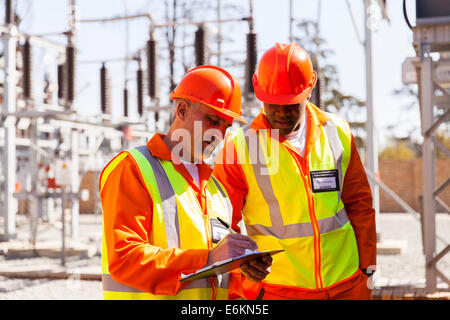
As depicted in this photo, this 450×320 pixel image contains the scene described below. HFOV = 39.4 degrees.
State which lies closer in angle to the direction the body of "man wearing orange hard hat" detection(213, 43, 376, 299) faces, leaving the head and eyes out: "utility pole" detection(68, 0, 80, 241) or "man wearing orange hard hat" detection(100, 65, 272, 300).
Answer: the man wearing orange hard hat

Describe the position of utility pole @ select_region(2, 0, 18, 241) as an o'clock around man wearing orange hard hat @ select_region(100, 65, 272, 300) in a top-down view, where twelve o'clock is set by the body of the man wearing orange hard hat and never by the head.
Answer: The utility pole is roughly at 7 o'clock from the man wearing orange hard hat.

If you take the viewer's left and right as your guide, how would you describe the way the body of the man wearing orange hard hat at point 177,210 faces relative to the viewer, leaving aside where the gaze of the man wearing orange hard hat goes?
facing the viewer and to the right of the viewer

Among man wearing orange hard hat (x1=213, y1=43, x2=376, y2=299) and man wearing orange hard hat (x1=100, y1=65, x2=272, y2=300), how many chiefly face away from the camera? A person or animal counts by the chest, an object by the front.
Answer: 0

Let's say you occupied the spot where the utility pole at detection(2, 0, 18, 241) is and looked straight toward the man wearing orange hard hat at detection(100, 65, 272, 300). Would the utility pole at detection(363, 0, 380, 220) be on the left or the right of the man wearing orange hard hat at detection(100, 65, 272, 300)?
left

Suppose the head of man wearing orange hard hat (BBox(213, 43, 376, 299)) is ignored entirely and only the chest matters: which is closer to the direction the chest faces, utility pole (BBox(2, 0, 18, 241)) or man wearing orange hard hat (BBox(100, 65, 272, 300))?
the man wearing orange hard hat

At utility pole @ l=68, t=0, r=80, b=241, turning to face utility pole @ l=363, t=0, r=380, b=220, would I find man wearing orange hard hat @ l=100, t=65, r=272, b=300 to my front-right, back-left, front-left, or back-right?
front-right

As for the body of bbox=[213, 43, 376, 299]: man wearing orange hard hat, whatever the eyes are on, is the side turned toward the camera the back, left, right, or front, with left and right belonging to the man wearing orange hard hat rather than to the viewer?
front

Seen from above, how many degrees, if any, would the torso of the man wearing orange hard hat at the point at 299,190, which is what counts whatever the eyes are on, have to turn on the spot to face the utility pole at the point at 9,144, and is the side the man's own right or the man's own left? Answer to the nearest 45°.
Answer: approximately 135° to the man's own right

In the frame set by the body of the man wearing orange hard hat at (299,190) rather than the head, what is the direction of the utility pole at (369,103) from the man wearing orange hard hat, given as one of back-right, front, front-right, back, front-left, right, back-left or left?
back

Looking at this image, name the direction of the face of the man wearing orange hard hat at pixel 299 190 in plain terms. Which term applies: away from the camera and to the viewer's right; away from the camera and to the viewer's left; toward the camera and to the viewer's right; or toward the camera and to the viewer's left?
toward the camera and to the viewer's left

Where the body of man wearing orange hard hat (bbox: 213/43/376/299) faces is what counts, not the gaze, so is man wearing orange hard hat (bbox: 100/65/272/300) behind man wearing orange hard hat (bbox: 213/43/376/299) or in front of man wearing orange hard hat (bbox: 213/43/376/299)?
in front
